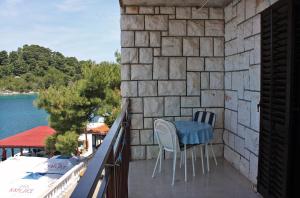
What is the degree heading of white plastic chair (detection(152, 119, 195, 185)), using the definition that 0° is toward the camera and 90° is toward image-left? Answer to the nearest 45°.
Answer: approximately 225°

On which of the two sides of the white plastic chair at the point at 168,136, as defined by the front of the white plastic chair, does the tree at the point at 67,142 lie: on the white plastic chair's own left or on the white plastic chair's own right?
on the white plastic chair's own left

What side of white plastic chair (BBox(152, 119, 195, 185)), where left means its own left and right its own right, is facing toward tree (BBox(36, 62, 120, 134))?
left
